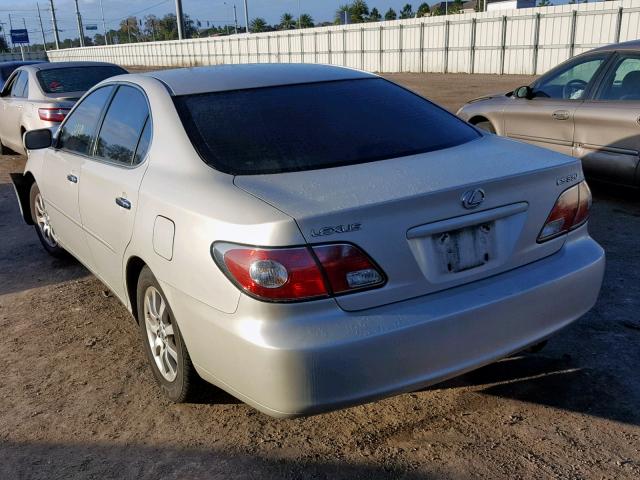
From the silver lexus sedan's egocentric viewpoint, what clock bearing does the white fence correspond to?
The white fence is roughly at 2 o'clock from the silver lexus sedan.

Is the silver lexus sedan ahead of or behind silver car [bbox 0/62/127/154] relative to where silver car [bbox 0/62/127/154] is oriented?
behind

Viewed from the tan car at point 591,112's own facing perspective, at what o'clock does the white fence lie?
The white fence is roughly at 1 o'clock from the tan car.

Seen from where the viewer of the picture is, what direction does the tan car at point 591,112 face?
facing away from the viewer and to the left of the viewer

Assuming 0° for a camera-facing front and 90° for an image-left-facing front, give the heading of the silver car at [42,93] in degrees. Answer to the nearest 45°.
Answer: approximately 135°

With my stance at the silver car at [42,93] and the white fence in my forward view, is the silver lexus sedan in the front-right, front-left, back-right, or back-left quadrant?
back-right

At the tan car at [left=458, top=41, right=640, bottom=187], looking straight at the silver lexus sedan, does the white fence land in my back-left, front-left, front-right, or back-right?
back-right

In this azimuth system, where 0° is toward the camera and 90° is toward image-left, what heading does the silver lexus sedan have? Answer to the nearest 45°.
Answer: approximately 135°

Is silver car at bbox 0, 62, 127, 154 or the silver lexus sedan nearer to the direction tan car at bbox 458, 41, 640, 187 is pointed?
the silver car

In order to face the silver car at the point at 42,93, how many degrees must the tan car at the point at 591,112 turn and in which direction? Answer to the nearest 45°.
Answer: approximately 45° to its left
